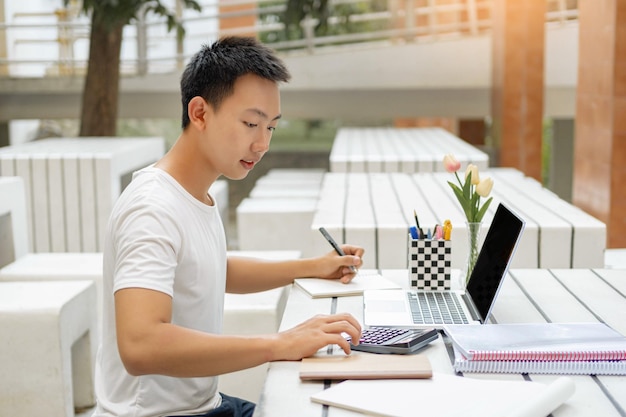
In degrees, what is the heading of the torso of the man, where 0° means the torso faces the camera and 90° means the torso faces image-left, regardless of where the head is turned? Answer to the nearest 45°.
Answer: approximately 270°

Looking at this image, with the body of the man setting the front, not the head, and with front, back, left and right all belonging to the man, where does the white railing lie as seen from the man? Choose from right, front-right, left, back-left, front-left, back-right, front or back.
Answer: left

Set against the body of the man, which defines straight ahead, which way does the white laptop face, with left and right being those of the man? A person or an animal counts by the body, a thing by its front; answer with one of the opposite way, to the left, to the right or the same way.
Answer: the opposite way

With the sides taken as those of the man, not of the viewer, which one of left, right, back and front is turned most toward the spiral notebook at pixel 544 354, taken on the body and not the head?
front

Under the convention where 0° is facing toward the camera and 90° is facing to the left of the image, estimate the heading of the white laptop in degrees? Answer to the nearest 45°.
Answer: approximately 90°

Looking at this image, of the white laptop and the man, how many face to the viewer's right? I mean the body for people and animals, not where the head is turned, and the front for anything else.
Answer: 1

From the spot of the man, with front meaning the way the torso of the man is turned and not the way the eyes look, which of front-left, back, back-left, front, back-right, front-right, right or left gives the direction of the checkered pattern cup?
front-left

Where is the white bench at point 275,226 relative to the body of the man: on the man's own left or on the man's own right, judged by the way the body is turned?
on the man's own left

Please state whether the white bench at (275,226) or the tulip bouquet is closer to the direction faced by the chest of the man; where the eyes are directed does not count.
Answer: the tulip bouquet

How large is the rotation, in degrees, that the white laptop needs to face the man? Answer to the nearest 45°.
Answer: approximately 45° to its left
